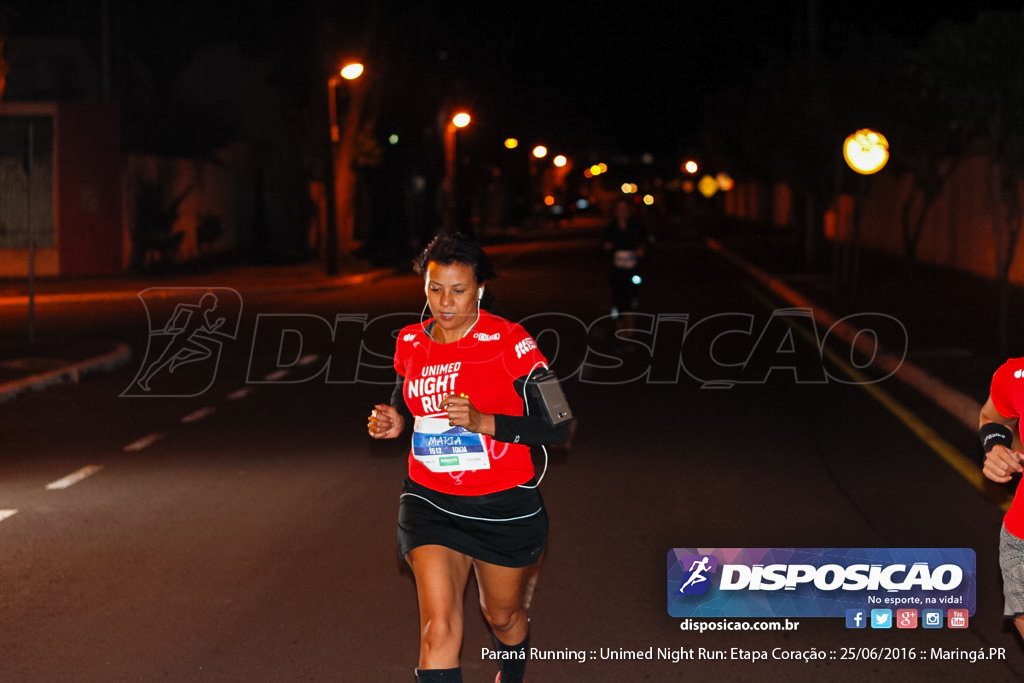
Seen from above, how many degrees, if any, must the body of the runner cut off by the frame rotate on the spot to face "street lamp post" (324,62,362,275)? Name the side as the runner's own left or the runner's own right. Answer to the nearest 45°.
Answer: approximately 135° to the runner's own right

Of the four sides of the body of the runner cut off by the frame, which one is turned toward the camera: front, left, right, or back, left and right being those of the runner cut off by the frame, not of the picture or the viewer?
front
